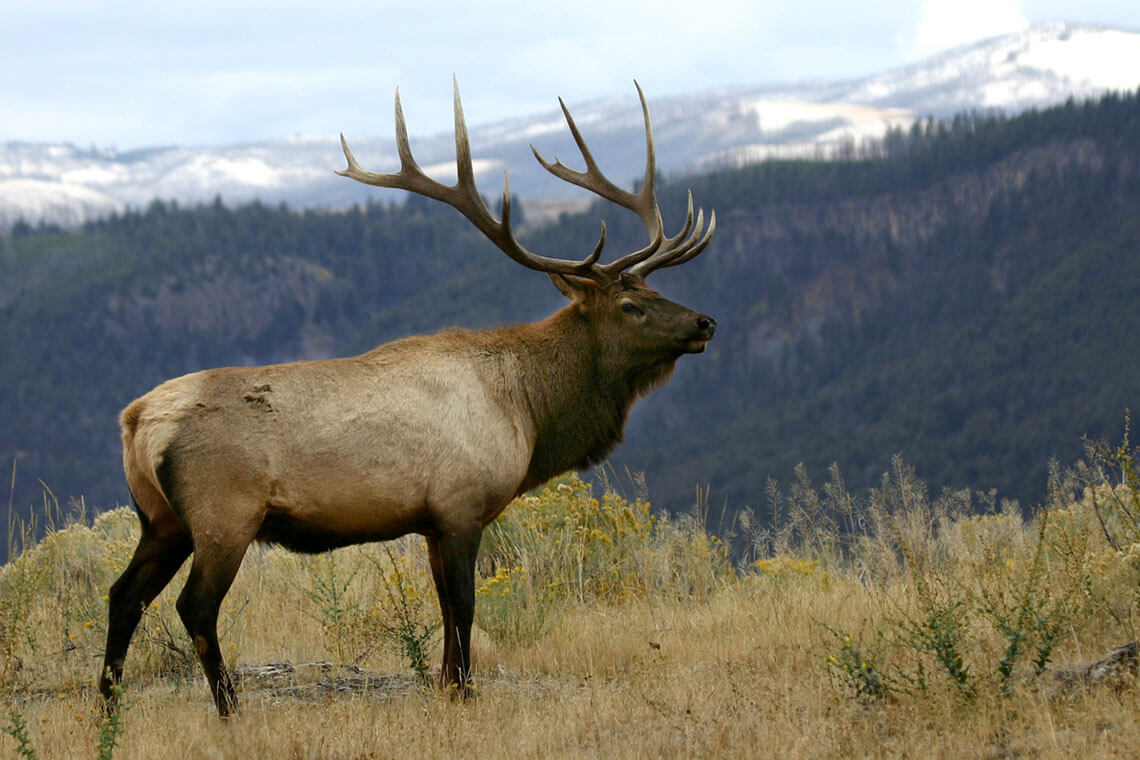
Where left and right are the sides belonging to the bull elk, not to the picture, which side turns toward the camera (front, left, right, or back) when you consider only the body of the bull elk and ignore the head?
right
